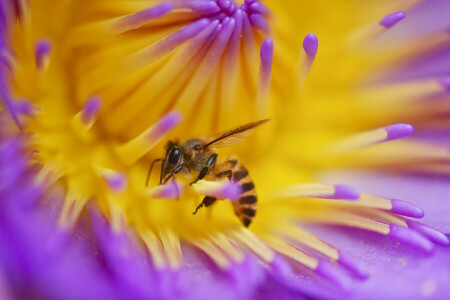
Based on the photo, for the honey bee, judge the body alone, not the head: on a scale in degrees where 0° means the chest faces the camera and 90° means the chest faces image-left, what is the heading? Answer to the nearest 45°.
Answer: approximately 90°
